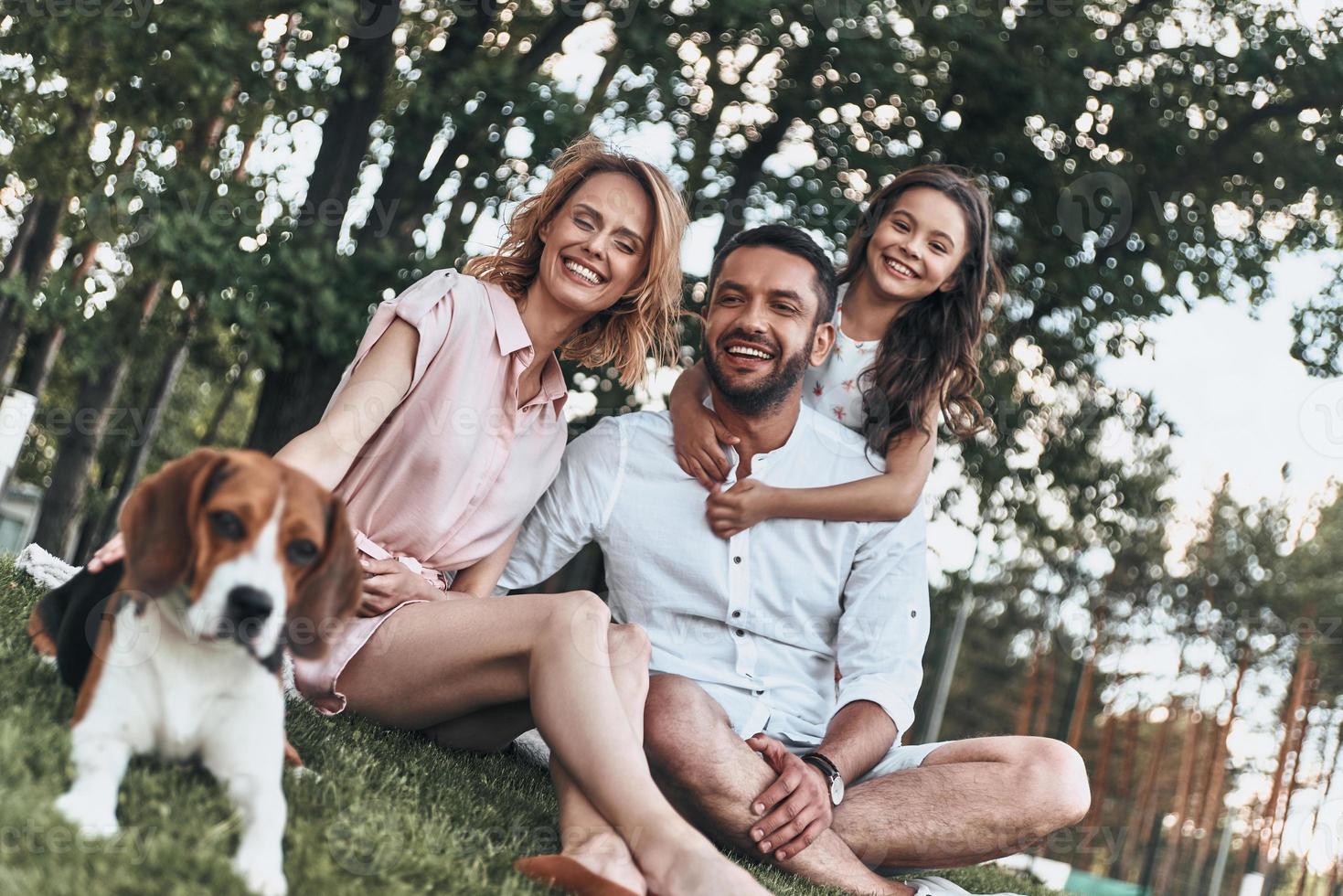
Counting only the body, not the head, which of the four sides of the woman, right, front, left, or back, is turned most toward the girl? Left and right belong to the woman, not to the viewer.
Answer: left

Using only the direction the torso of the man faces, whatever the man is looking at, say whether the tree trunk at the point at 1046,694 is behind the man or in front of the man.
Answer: behind

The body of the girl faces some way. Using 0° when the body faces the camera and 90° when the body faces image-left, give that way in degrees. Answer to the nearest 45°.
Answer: approximately 45°

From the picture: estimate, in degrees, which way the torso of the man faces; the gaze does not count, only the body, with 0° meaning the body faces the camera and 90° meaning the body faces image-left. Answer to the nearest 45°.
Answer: approximately 0°

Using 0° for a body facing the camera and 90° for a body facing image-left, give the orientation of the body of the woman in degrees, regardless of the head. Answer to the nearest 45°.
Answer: approximately 315°

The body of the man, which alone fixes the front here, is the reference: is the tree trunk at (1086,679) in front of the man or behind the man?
behind

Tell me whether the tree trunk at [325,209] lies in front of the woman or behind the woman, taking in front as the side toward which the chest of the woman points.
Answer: behind
